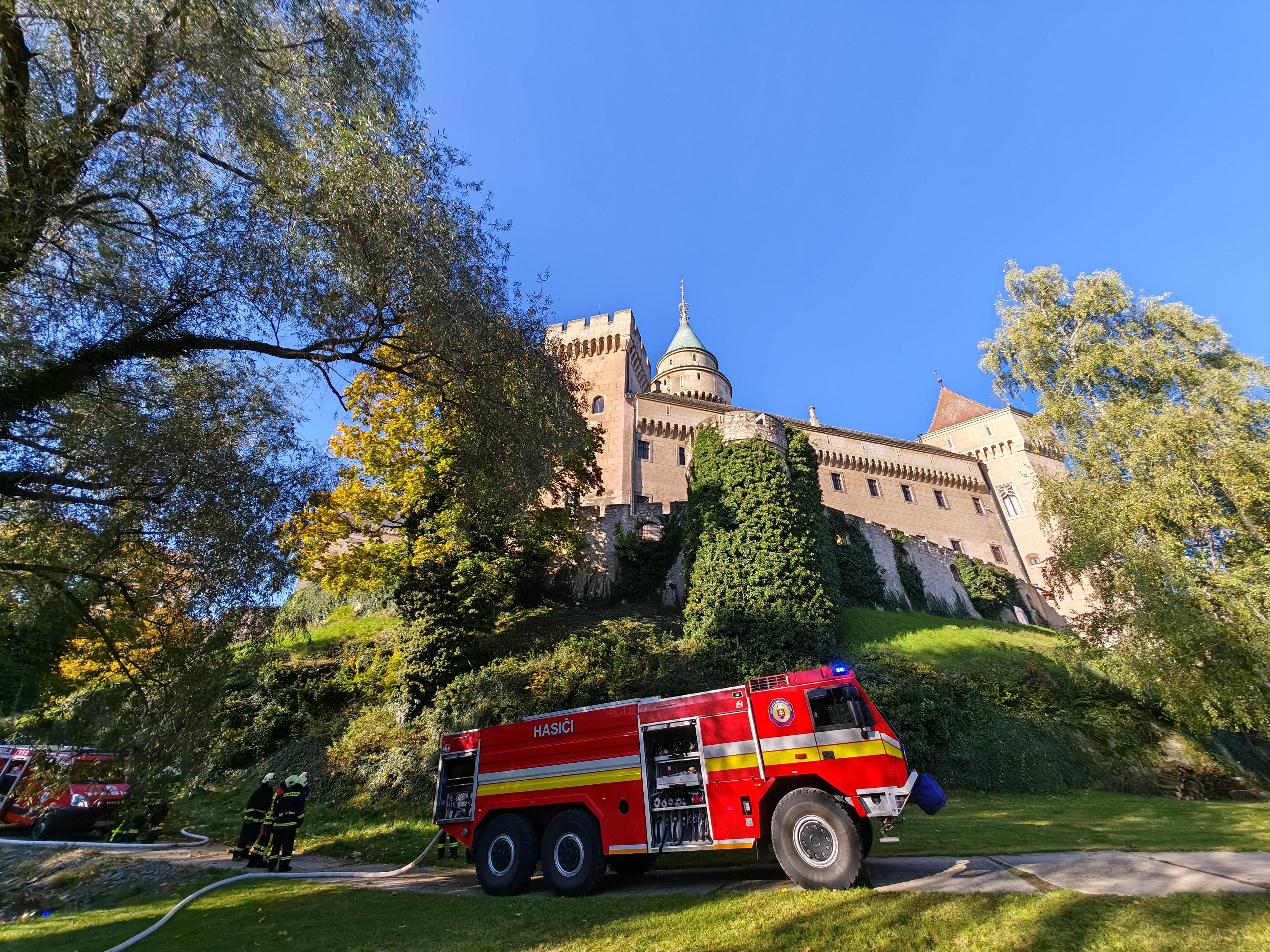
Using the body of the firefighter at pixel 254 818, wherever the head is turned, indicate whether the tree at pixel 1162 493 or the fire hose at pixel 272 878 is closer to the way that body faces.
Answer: the tree

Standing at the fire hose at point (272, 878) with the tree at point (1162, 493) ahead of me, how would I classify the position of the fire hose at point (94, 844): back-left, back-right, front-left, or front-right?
back-left

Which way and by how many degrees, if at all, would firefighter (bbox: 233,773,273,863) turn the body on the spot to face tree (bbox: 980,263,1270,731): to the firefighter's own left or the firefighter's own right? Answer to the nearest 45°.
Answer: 0° — they already face it

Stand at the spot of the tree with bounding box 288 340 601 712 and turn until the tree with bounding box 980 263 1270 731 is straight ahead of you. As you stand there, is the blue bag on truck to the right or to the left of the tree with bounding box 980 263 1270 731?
right

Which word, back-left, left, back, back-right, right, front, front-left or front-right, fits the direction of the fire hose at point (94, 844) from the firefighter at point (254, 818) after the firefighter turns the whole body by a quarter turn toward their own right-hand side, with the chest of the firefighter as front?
back-right
